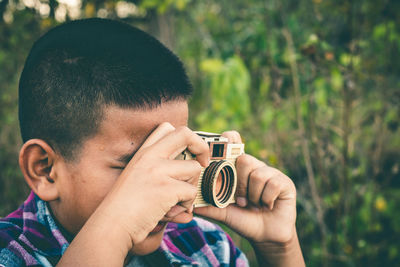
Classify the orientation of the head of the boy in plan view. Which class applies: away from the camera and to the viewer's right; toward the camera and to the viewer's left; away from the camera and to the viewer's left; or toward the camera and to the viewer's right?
toward the camera and to the viewer's right

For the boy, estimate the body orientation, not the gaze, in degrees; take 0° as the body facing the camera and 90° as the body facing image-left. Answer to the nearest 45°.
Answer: approximately 315°
